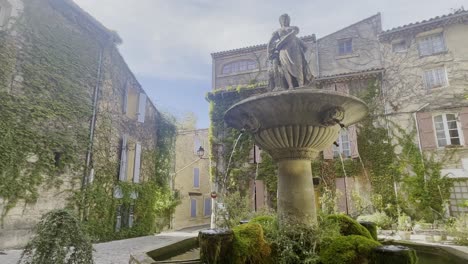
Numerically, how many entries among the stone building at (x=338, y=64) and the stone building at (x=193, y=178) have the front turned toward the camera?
2

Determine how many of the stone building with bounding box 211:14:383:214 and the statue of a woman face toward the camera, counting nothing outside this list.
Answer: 2

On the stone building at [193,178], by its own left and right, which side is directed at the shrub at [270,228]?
front

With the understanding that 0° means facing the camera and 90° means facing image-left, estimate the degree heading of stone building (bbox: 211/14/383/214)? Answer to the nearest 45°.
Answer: approximately 0°

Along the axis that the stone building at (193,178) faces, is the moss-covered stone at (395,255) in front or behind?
in front

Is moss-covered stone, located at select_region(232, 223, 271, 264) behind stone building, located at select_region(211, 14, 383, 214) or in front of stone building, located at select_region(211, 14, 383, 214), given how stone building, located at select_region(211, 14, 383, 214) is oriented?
in front

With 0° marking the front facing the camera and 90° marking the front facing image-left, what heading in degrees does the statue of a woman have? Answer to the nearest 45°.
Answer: approximately 0°

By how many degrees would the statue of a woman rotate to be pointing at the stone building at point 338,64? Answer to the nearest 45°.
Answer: approximately 180°

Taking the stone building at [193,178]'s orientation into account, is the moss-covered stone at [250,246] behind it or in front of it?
in front

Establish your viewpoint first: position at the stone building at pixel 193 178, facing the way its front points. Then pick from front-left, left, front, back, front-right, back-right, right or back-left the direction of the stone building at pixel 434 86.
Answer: front-left

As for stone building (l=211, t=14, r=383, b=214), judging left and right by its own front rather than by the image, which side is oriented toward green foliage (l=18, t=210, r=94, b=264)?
front

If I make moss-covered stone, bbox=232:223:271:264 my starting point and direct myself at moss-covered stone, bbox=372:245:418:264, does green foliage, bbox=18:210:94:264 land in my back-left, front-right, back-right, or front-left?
back-right
